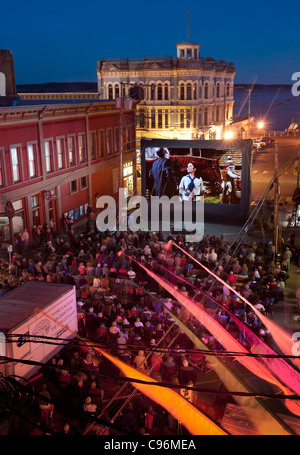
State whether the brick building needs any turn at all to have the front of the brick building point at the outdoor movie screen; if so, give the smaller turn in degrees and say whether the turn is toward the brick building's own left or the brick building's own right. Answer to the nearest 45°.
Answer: approximately 45° to the brick building's own left

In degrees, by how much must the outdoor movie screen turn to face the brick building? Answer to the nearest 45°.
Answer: approximately 45° to its right

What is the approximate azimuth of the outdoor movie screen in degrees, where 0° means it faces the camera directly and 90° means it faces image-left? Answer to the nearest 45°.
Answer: approximately 0°
